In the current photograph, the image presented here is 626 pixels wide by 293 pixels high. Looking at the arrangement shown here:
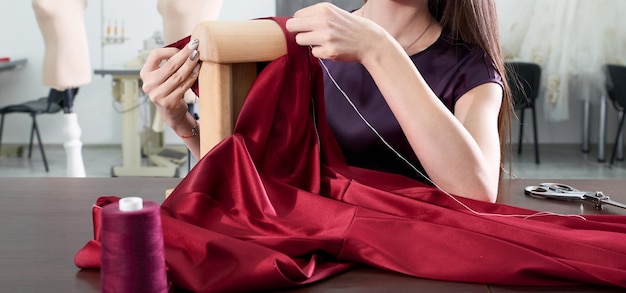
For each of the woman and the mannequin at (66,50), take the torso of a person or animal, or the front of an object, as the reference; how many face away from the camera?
0

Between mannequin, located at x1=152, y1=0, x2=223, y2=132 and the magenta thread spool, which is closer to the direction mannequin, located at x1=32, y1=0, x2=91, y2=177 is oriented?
the magenta thread spool

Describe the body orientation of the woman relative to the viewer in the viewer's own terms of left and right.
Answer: facing the viewer and to the left of the viewer

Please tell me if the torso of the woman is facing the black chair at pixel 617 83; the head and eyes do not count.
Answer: no

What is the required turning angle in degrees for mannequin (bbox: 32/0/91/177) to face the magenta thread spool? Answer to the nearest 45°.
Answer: approximately 45° to its left

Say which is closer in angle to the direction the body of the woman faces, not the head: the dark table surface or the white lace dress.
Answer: the dark table surface

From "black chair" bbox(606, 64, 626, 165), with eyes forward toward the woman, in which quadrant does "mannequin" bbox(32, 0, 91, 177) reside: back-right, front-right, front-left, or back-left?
front-right

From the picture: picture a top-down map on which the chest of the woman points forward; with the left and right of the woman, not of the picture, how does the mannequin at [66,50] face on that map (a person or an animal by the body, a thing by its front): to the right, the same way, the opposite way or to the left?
the same way

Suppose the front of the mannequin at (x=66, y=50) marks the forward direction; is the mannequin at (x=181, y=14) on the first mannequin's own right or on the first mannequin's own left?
on the first mannequin's own left

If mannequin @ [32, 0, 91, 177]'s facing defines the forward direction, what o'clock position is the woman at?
The woman is roughly at 10 o'clock from the mannequin.

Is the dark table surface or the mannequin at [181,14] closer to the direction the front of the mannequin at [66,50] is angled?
the dark table surface

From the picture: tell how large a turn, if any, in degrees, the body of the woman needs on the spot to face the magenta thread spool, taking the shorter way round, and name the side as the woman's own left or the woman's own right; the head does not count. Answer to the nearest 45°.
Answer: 0° — they already face it

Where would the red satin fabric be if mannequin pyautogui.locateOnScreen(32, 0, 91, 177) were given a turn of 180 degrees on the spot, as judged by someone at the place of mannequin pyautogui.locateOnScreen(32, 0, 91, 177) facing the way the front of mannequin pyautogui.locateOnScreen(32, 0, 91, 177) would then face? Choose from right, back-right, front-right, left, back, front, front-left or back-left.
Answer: back-right
